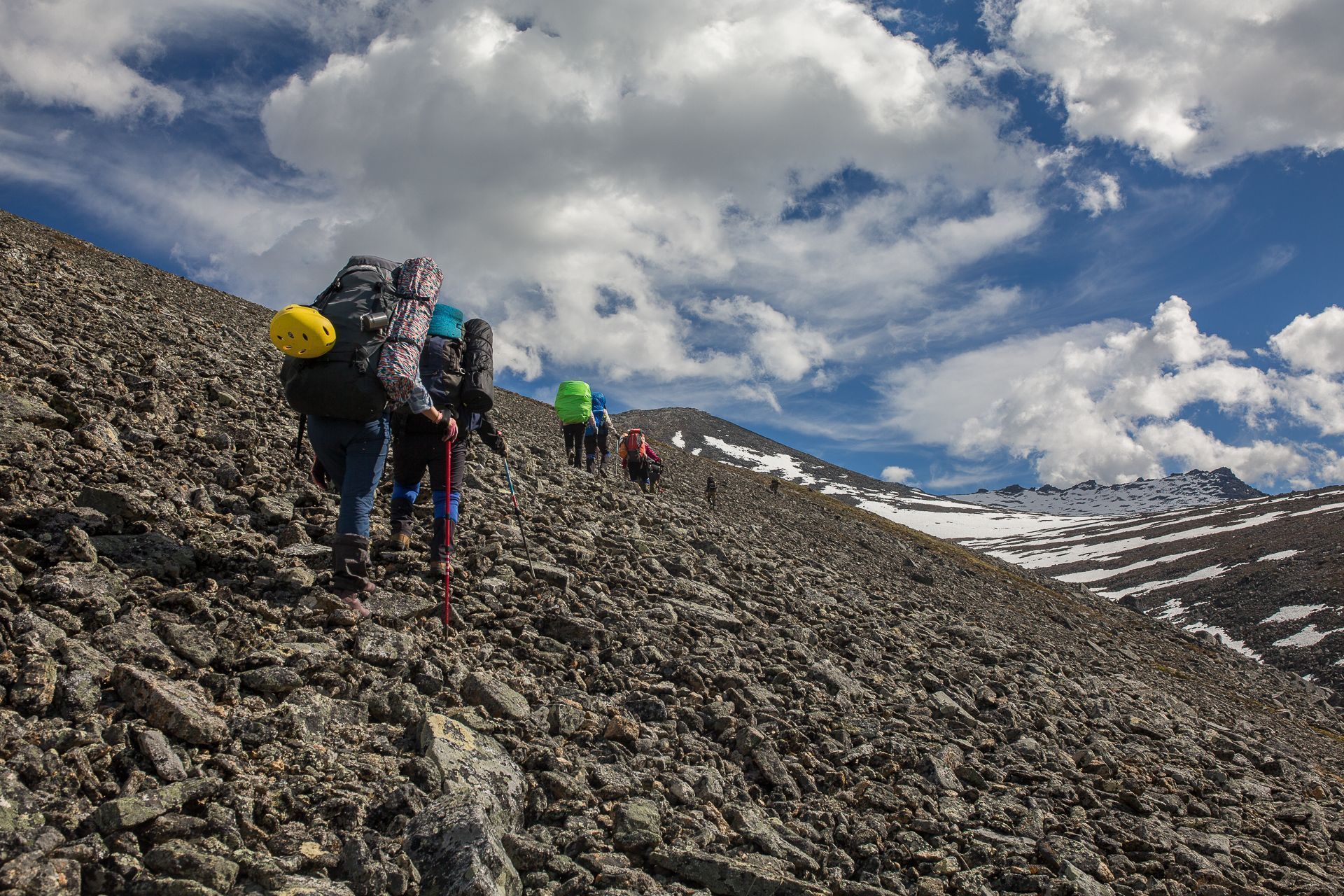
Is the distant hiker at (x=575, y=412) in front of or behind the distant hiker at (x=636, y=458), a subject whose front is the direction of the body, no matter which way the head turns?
behind

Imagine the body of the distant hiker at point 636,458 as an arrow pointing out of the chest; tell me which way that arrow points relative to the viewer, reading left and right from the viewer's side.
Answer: facing away from the viewer

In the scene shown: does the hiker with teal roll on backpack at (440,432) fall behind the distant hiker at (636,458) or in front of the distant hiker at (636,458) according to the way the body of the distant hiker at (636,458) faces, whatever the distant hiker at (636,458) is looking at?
behind

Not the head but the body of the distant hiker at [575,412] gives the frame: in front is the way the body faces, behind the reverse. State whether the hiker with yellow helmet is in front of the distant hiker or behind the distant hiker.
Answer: behind

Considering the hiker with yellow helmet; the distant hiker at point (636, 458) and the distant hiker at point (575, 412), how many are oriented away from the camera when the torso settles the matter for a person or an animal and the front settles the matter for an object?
3

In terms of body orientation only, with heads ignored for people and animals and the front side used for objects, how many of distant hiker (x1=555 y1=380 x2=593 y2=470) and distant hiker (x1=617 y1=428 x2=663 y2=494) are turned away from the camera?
2

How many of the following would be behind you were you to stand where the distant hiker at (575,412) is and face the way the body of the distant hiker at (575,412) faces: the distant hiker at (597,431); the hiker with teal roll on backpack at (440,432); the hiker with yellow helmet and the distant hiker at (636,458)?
2

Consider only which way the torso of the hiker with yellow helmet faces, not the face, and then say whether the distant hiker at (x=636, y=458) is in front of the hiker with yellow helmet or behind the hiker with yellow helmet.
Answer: in front

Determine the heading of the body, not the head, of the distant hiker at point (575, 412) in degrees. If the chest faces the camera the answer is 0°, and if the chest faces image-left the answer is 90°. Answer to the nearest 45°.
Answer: approximately 180°

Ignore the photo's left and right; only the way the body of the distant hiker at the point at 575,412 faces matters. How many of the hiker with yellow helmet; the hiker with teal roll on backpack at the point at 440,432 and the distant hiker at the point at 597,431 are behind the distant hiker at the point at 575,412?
2

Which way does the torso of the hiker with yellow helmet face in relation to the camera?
away from the camera
